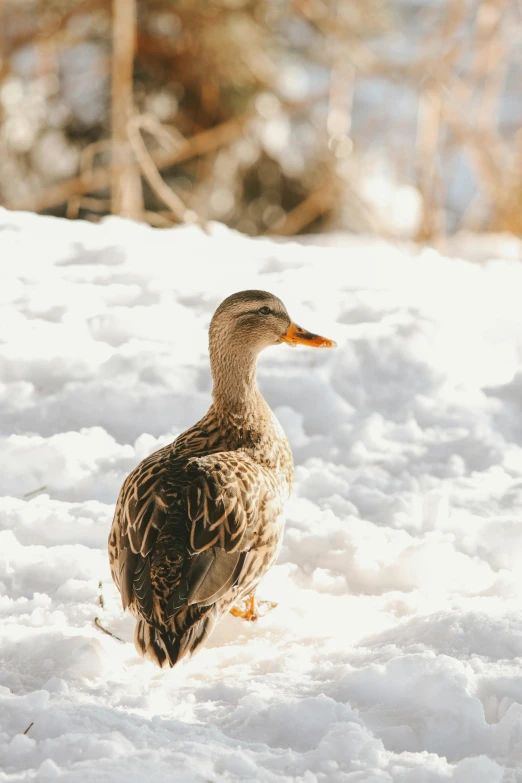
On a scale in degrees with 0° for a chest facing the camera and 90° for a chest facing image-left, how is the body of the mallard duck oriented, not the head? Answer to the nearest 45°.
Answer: approximately 225°
